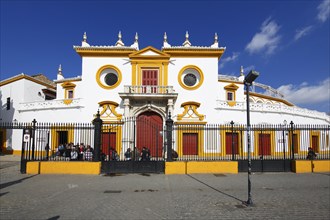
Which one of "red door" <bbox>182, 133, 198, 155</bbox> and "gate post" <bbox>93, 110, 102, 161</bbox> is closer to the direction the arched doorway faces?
the gate post

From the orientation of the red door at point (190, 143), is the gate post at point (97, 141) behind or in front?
in front

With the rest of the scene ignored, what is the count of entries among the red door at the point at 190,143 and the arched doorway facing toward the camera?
2

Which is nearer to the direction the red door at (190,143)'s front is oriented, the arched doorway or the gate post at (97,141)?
the gate post

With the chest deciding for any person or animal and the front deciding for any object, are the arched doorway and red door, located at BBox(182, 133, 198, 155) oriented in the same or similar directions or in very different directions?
same or similar directions

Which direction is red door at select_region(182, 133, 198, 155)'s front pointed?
toward the camera

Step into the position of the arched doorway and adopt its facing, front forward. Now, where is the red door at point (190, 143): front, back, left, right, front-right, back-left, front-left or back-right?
left

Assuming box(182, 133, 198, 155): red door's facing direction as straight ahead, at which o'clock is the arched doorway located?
The arched doorway is roughly at 3 o'clock from the red door.

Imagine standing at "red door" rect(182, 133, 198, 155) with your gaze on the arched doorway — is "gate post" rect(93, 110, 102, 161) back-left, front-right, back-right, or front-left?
front-left
